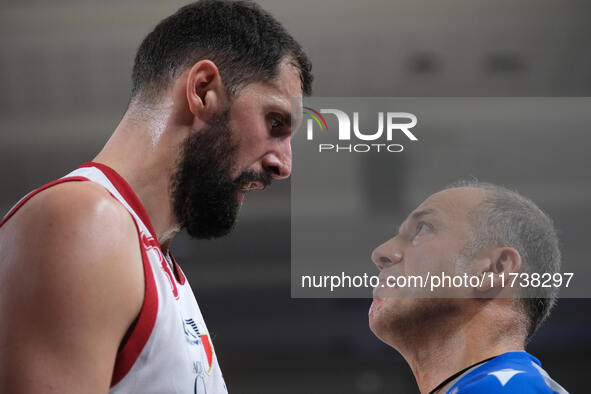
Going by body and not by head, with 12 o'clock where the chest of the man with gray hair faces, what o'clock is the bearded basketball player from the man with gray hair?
The bearded basketball player is roughly at 11 o'clock from the man with gray hair.

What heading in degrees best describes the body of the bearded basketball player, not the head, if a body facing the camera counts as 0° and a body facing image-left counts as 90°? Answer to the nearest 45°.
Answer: approximately 270°

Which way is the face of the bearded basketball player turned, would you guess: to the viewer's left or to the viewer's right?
to the viewer's right

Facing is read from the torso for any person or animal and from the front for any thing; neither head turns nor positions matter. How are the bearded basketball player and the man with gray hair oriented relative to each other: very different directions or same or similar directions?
very different directions

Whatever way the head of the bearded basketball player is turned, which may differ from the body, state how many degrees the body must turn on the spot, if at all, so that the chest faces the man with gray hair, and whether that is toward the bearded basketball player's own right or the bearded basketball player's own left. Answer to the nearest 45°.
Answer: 0° — they already face them

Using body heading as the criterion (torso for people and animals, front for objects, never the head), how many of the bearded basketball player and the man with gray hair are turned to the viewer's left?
1

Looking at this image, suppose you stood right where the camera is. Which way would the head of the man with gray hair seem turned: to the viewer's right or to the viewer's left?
to the viewer's left

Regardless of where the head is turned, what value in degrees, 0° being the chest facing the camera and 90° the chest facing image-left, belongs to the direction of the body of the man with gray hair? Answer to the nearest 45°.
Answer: approximately 90°
